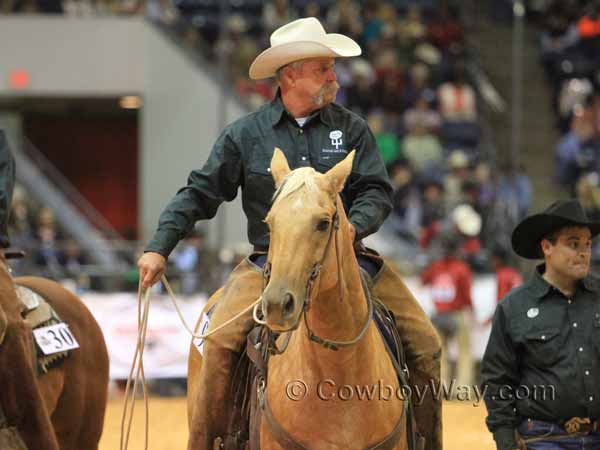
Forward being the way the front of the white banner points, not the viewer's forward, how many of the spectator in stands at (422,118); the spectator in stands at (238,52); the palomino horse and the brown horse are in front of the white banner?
2

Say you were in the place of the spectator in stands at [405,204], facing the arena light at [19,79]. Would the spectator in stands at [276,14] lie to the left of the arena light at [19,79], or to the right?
right

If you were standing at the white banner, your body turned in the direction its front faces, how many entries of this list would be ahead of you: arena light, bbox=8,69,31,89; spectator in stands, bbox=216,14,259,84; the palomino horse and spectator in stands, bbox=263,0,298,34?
1

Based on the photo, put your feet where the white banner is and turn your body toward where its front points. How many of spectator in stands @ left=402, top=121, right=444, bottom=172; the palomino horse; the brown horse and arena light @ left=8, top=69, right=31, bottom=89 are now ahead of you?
2

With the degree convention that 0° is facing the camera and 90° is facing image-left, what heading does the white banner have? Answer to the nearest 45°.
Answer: approximately 0°

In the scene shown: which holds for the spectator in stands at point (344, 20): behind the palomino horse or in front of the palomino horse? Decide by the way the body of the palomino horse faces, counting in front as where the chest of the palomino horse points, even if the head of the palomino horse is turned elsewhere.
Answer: behind

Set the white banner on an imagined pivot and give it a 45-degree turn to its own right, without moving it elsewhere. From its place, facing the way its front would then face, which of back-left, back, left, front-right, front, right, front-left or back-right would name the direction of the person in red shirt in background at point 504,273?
back-left
